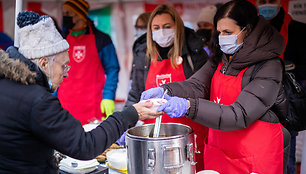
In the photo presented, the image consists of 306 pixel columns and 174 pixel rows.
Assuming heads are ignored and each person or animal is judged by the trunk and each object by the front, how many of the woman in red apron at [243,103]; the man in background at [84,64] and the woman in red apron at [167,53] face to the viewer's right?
0

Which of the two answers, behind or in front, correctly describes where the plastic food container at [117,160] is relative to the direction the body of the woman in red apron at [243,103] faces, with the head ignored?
in front

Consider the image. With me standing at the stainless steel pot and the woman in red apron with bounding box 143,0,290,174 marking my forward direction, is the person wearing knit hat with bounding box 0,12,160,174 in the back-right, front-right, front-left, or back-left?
back-left

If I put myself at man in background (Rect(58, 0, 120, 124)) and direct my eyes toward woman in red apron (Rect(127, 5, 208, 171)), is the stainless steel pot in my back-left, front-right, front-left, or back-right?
front-right

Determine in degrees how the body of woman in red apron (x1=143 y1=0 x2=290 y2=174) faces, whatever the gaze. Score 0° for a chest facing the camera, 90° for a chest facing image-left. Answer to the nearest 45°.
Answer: approximately 45°

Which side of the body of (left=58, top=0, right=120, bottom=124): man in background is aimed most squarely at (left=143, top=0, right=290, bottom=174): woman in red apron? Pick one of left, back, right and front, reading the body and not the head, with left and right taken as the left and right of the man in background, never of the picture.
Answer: left

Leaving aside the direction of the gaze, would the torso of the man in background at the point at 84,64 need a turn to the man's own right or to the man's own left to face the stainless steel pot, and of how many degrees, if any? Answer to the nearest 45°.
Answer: approximately 45° to the man's own left

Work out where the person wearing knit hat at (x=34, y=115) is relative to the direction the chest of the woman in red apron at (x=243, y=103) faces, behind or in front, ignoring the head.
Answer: in front

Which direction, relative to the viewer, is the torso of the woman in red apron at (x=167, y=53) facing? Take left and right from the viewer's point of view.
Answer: facing the viewer

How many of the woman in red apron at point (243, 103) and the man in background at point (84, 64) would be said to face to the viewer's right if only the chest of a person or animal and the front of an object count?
0

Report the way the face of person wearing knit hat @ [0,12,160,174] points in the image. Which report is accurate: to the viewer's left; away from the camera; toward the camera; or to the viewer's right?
to the viewer's right

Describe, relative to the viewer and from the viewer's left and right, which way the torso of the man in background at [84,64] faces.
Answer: facing the viewer and to the left of the viewer
